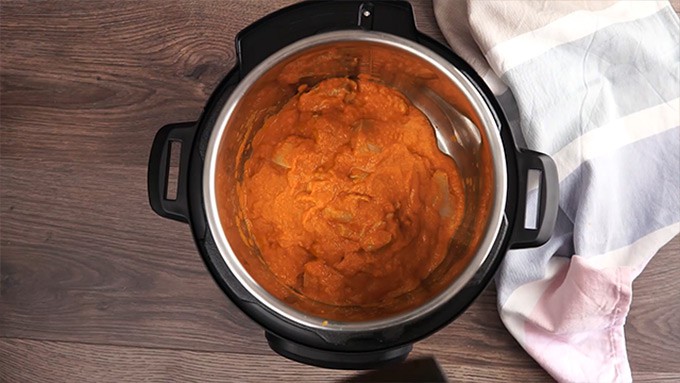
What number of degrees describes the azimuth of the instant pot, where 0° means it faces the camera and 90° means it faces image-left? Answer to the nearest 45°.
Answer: approximately 0°
